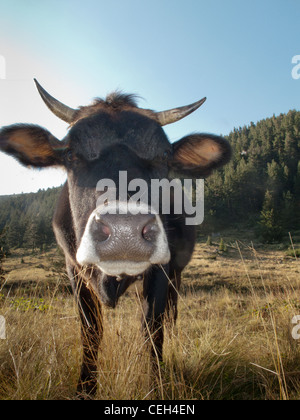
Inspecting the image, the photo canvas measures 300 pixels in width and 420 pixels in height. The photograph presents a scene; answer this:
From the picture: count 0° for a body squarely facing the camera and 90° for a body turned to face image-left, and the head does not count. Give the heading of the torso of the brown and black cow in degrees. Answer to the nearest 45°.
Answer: approximately 0°
